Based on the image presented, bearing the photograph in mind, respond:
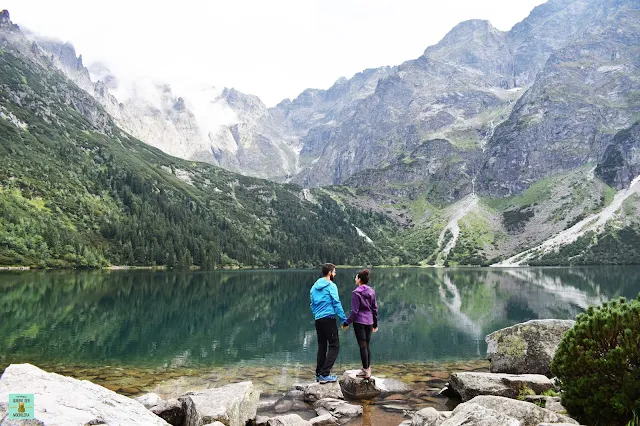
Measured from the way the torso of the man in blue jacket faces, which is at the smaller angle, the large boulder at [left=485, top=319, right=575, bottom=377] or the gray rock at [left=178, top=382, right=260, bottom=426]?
the large boulder

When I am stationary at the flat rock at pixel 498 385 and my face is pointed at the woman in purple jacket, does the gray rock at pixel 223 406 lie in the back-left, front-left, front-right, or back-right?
front-left

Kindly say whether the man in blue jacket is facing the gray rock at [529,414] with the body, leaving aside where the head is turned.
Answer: no

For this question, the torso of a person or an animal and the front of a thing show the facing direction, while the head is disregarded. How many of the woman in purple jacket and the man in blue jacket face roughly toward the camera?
0

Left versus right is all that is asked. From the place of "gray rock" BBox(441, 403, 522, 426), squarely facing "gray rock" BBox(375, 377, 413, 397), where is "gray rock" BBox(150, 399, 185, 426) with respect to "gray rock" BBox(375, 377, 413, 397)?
left

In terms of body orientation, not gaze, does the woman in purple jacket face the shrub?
no

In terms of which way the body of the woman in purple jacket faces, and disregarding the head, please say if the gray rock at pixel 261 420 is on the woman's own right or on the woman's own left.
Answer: on the woman's own left

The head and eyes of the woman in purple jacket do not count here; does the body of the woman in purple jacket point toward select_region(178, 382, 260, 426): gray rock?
no

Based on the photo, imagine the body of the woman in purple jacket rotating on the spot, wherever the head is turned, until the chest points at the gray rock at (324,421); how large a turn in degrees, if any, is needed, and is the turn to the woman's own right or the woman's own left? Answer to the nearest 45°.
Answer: approximately 135° to the woman's own left

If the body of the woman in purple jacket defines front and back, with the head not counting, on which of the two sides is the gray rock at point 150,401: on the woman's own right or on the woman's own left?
on the woman's own left

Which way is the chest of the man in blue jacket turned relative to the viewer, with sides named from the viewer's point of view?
facing away from the viewer and to the right of the viewer

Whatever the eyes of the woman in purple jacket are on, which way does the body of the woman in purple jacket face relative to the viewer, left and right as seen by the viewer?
facing away from the viewer and to the left of the viewer
